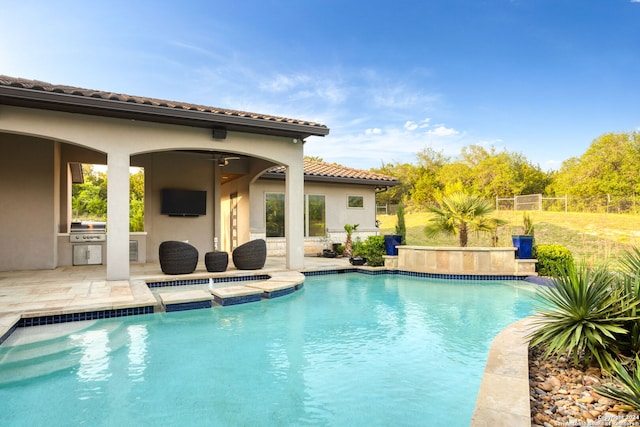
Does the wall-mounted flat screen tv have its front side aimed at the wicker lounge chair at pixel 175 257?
yes

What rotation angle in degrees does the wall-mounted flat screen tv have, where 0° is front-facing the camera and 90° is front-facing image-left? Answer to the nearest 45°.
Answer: approximately 0°

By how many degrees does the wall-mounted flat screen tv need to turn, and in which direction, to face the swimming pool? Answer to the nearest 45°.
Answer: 0° — it already faces it

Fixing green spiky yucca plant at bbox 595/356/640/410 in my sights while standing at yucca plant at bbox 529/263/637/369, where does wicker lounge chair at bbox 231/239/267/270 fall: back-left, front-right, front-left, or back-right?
back-right

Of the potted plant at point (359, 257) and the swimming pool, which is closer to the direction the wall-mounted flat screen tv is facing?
the swimming pool
